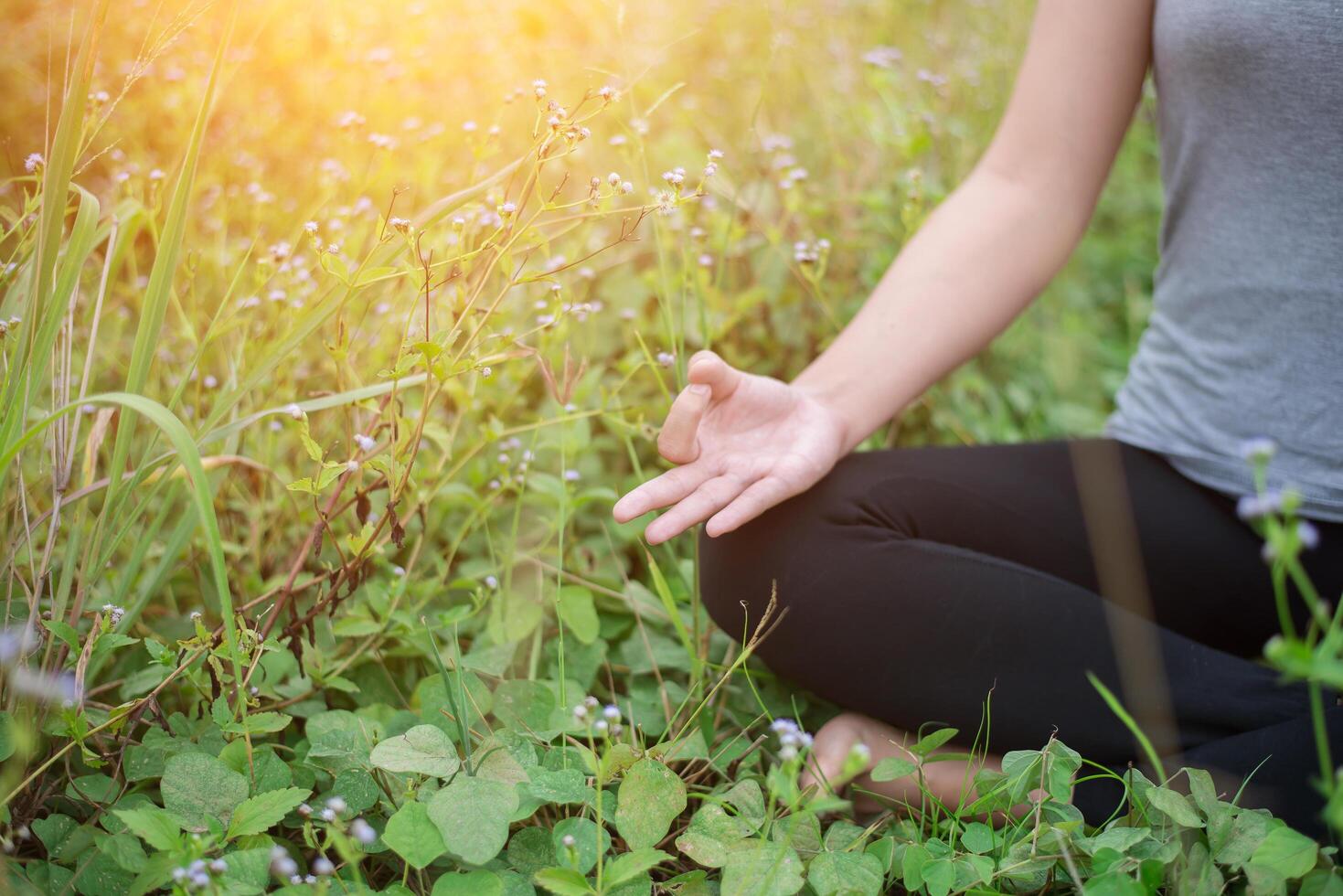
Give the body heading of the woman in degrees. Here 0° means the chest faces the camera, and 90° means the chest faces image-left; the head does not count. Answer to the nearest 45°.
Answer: approximately 0°
